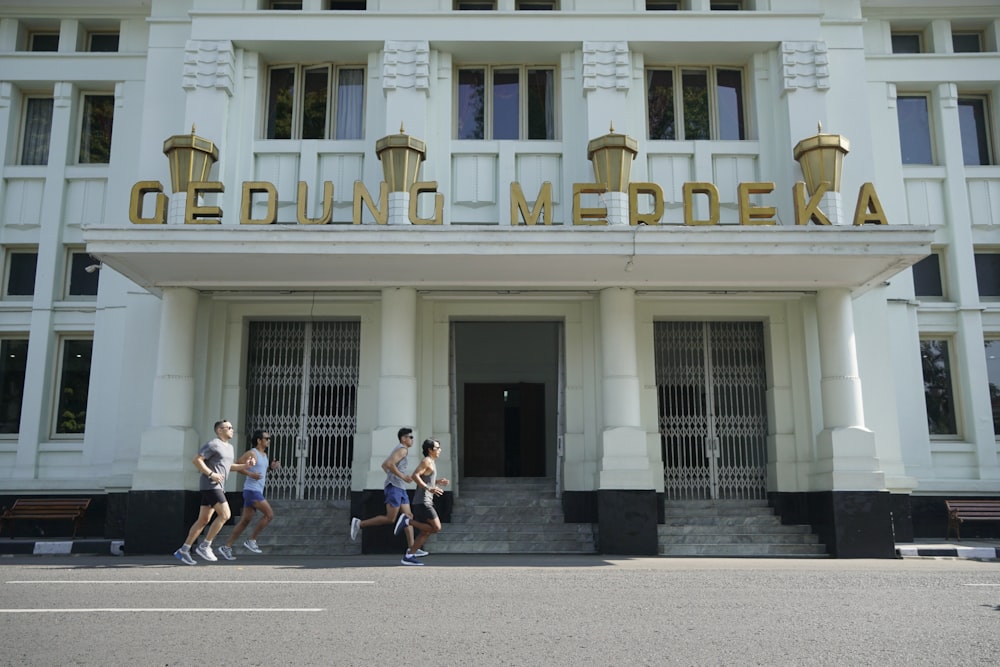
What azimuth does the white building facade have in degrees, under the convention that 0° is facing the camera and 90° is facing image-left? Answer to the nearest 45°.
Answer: approximately 0°

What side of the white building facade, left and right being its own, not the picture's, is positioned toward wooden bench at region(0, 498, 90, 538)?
right

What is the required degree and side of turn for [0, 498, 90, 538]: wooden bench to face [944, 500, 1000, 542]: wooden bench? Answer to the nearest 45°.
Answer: approximately 45° to its left

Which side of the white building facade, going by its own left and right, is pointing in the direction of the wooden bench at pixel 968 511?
left
